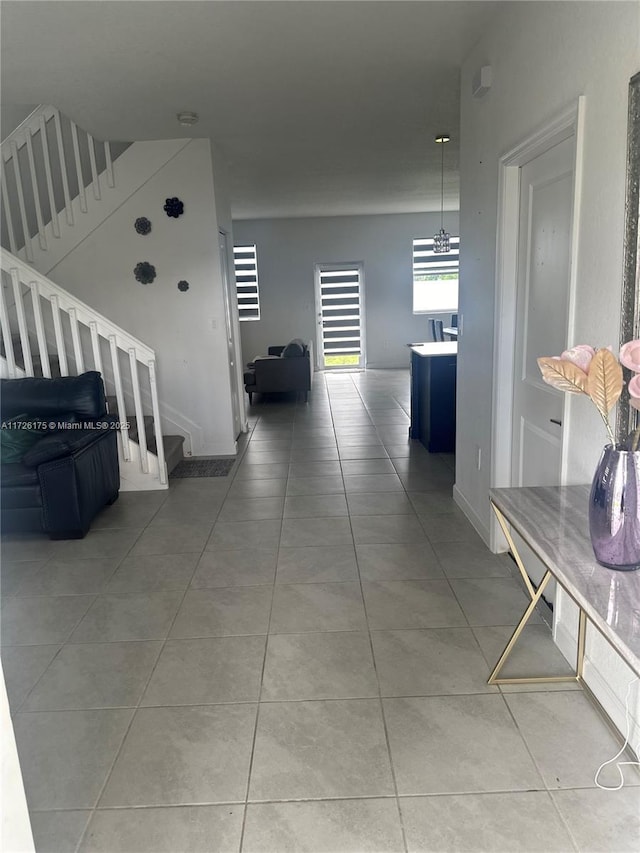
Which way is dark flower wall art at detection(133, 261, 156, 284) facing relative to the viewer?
toward the camera

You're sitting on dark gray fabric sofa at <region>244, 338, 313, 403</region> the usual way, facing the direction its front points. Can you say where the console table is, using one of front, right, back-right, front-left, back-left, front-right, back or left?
left

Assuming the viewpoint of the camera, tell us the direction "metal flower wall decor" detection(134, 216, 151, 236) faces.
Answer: facing the viewer

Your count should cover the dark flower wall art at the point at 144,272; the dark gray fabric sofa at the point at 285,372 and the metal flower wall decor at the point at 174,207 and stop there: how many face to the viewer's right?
0

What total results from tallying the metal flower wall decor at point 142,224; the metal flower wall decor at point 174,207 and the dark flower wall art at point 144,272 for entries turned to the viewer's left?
0

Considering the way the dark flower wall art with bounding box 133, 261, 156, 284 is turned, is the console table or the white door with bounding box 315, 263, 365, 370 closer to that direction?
the console table

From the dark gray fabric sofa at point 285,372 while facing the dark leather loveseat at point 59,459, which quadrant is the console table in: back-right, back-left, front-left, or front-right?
front-left

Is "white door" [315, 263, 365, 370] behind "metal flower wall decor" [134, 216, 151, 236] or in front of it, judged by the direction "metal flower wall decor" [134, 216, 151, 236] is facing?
behind

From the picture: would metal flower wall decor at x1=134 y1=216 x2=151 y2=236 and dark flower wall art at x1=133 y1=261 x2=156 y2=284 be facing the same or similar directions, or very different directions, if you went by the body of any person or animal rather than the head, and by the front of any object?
same or similar directions

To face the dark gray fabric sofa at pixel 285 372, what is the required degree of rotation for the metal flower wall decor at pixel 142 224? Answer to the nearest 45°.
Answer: approximately 135° to its left

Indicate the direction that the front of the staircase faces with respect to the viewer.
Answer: facing to the right of the viewer

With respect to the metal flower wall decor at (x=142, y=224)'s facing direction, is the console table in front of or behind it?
in front

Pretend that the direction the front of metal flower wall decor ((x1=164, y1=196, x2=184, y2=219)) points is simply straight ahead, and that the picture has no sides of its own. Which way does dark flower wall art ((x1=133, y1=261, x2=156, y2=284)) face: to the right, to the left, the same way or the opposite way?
the same way

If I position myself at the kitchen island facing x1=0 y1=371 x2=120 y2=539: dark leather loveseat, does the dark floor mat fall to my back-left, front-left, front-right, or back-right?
front-right

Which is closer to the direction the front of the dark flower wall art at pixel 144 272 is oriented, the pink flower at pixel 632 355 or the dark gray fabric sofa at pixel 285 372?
the pink flower

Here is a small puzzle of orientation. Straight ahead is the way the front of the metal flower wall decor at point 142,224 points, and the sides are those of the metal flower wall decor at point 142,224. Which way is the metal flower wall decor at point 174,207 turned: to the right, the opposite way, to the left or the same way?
the same way

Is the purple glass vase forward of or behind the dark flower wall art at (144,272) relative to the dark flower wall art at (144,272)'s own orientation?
forward
